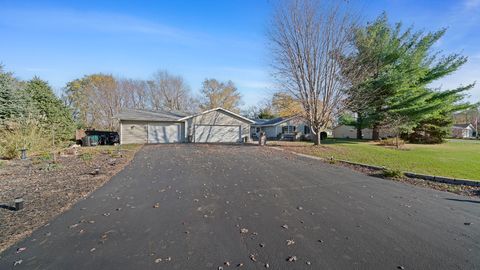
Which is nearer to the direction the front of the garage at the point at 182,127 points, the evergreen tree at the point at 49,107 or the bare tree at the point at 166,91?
the evergreen tree

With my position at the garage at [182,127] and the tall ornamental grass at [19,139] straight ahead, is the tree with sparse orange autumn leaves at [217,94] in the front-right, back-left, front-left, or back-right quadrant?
back-right

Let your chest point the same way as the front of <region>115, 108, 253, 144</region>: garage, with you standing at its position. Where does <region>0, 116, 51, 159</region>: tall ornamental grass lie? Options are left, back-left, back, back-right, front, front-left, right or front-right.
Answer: front-right

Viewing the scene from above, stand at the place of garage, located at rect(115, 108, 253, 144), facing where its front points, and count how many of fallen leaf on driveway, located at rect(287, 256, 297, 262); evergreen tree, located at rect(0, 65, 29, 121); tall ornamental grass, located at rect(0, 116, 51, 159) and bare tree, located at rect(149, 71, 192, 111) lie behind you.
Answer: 1

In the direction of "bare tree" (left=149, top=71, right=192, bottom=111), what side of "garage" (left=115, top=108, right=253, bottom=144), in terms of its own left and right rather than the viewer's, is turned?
back

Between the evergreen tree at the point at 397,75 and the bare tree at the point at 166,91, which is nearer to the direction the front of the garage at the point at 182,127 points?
the evergreen tree

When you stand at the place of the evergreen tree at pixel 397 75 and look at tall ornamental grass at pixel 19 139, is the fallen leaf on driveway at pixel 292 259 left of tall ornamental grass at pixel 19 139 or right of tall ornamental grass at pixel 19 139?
left

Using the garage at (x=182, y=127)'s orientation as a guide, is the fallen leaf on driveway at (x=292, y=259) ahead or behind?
ahead

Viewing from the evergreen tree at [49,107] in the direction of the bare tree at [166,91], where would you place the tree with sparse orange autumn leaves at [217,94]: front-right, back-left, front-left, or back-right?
front-right

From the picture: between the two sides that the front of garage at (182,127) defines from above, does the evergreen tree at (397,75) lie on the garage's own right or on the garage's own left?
on the garage's own left

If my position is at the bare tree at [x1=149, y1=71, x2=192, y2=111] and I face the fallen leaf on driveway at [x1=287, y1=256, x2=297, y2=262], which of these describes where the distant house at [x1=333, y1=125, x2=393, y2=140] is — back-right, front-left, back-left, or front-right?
front-left

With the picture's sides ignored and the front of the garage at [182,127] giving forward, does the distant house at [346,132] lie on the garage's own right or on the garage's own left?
on the garage's own left

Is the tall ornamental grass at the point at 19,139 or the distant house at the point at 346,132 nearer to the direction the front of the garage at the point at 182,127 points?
the tall ornamental grass

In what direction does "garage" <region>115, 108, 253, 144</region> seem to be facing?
toward the camera
